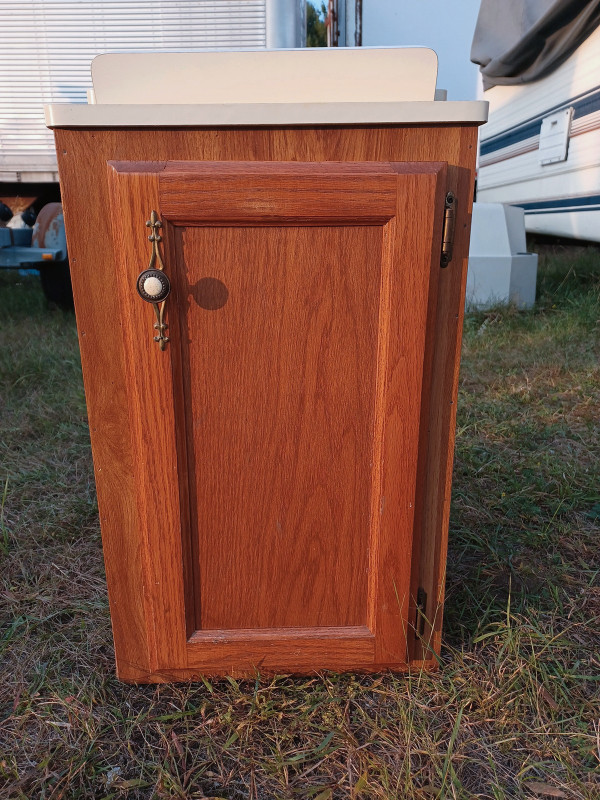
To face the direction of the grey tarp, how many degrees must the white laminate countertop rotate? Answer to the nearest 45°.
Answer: approximately 135° to its left

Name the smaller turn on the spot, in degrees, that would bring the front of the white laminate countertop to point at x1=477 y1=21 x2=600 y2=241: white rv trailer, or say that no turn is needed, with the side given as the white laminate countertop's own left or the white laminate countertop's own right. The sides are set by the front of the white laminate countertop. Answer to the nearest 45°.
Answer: approximately 135° to the white laminate countertop's own left

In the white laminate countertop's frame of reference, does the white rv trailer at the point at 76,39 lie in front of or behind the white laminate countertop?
behind

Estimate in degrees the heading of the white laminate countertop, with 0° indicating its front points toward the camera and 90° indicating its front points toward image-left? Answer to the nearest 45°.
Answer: approximately 0°

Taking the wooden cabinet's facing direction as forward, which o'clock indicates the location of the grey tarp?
The grey tarp is roughly at 7 o'clock from the wooden cabinet.

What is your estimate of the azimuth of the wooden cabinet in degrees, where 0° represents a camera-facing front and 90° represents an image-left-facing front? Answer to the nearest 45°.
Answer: approximately 0°
